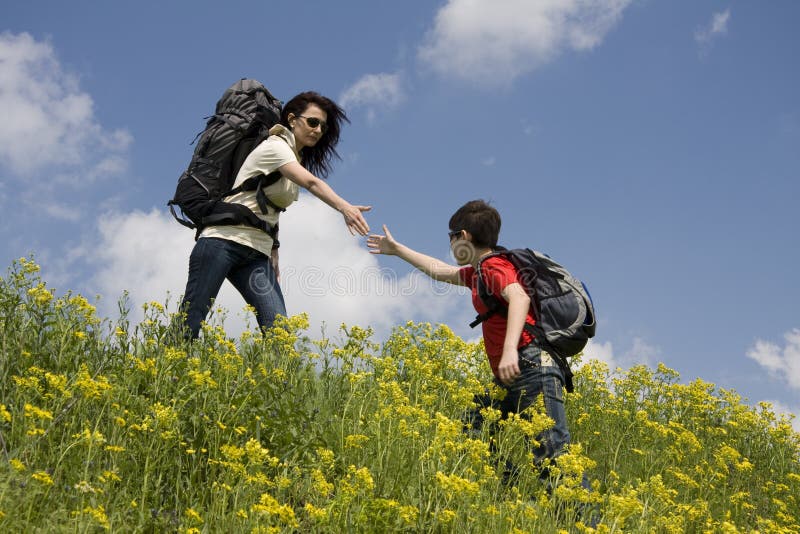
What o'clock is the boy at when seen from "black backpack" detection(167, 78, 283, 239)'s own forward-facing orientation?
The boy is roughly at 7 o'clock from the black backpack.

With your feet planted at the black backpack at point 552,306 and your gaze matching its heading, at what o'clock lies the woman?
The woman is roughly at 6 o'clock from the black backpack.

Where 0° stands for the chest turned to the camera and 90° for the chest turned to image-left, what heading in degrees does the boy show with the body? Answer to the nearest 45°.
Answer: approximately 90°

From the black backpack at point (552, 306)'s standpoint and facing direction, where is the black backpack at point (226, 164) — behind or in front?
behind

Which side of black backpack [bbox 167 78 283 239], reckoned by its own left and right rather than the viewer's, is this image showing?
left

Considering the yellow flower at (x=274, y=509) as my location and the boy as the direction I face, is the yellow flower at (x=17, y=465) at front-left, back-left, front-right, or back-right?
back-left

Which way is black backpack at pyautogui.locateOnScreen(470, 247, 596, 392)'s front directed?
to the viewer's right

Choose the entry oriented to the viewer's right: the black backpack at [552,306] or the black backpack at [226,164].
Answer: the black backpack at [552,306]

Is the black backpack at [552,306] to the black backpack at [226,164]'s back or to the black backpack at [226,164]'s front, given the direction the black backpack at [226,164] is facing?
to the back

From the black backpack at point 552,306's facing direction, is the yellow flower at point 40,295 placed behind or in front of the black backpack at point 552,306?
behind

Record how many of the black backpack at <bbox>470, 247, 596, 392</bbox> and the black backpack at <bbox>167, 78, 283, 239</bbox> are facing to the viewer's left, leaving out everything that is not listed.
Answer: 1

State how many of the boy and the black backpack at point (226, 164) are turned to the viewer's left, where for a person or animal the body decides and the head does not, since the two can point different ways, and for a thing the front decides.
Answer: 2
